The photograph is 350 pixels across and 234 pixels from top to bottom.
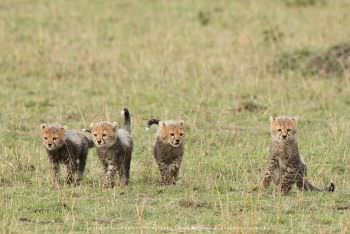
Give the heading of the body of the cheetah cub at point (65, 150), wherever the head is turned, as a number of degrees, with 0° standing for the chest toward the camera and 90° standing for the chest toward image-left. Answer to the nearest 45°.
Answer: approximately 45°

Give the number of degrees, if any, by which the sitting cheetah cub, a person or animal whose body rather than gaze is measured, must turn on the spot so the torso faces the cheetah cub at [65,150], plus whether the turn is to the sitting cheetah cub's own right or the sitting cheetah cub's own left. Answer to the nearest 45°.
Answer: approximately 90° to the sitting cheetah cub's own right

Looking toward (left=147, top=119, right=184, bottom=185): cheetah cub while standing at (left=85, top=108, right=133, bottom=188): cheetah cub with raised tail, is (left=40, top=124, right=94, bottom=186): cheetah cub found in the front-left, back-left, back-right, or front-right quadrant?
back-left

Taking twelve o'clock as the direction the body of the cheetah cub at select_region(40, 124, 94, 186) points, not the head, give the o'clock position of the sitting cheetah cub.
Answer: The sitting cheetah cub is roughly at 8 o'clock from the cheetah cub.

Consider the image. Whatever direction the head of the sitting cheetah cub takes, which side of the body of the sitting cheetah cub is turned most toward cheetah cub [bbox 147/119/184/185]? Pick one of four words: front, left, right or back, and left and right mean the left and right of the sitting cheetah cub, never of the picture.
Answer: right

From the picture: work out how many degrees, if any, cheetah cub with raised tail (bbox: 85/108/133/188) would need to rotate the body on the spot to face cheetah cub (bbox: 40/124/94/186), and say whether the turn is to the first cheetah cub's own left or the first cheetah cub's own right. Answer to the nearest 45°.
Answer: approximately 45° to the first cheetah cub's own right

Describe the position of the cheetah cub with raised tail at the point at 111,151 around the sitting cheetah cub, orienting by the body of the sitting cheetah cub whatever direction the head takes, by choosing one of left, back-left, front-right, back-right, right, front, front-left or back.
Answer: right

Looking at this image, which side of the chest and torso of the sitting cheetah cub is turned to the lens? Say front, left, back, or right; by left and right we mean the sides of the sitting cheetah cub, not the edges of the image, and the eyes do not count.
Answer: front

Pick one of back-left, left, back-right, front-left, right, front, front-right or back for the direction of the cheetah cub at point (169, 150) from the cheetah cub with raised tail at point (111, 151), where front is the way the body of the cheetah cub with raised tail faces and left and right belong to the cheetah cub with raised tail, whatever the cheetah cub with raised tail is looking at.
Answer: back-left

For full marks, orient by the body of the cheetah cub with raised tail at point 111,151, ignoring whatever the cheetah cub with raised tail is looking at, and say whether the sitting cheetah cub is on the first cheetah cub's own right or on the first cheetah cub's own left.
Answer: on the first cheetah cub's own left

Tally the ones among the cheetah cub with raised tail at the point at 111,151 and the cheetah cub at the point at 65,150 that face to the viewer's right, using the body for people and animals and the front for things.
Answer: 0

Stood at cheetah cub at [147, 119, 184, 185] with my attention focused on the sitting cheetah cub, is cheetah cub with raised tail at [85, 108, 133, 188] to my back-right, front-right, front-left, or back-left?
back-right
